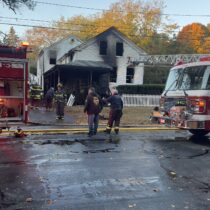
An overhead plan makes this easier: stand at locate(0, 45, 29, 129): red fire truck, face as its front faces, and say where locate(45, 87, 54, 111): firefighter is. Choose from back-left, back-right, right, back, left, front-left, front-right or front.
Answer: right

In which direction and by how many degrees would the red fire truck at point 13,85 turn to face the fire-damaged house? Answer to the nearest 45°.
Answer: approximately 90° to its right

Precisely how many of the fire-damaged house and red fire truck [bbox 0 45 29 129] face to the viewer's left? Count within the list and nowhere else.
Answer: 1

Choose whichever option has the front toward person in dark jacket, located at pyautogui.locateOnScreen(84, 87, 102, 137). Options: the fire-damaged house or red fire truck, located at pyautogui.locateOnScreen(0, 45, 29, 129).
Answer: the fire-damaged house

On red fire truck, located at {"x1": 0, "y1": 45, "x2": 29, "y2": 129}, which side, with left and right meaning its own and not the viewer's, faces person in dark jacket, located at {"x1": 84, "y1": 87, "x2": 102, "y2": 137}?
back

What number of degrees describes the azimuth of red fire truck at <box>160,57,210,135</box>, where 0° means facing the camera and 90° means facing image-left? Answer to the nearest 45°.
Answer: approximately 45°

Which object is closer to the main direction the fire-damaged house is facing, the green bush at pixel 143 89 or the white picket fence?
the white picket fence

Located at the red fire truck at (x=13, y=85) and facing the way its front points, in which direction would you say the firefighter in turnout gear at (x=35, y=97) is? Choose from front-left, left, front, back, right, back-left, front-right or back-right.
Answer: right
